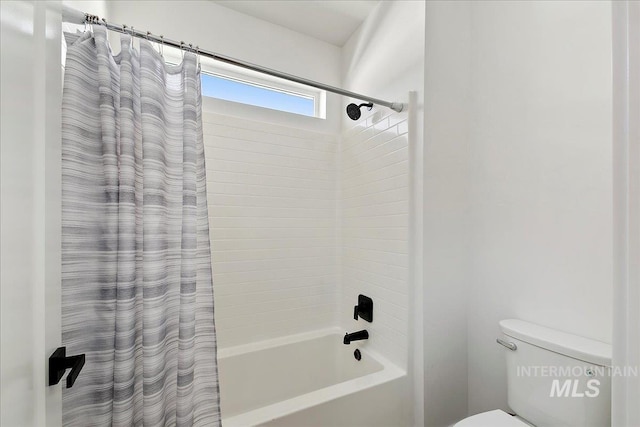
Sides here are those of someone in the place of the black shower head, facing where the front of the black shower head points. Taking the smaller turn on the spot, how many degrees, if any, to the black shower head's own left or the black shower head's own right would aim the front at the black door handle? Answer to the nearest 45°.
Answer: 0° — it already faces it

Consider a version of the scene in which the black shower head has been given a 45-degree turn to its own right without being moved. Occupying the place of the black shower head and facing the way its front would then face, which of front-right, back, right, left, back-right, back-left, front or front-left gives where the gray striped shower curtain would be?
front-left

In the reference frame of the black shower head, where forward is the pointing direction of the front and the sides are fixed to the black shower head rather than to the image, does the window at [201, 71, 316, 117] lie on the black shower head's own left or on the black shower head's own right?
on the black shower head's own right
